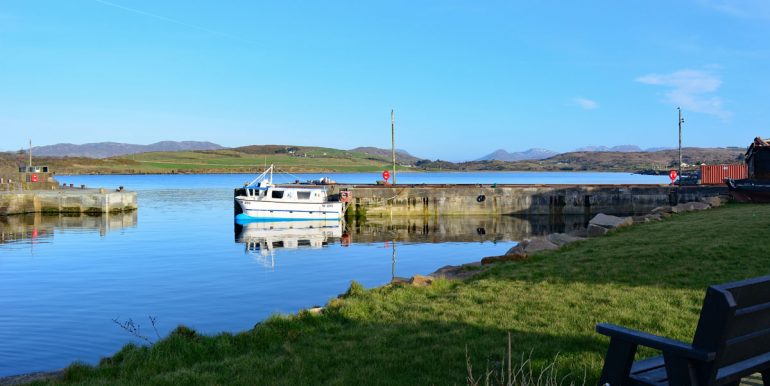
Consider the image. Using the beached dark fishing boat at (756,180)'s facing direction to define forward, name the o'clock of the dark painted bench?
The dark painted bench is roughly at 9 o'clock from the beached dark fishing boat.

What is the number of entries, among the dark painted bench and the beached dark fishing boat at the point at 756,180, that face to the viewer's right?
0

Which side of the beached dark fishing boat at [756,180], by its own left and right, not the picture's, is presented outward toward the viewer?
left

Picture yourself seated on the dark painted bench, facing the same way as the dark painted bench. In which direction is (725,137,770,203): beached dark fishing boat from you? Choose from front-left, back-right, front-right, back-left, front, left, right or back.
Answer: front-right

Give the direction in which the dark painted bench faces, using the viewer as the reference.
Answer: facing away from the viewer and to the left of the viewer
